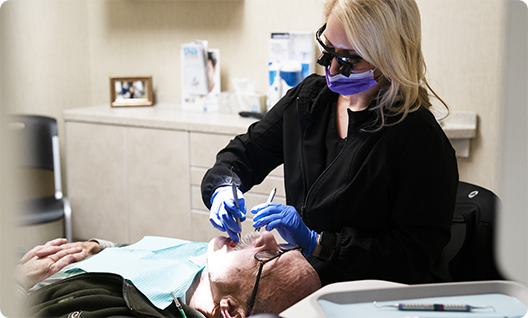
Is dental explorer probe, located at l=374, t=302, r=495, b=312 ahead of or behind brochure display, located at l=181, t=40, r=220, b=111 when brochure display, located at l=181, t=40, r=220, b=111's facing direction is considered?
ahead

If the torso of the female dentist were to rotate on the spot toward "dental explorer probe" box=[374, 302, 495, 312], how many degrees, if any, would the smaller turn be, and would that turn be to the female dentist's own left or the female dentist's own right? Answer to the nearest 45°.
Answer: approximately 45° to the female dentist's own left

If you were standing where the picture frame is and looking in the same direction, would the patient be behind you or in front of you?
in front

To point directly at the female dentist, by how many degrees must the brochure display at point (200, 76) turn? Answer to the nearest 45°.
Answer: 0° — it already faces them

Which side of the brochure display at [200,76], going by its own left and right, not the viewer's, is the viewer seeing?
front

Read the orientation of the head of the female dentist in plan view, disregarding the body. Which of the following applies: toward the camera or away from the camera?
toward the camera

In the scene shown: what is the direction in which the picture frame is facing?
toward the camera

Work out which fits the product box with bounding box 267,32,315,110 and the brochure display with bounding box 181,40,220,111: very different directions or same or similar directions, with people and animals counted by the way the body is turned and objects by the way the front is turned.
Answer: same or similar directions

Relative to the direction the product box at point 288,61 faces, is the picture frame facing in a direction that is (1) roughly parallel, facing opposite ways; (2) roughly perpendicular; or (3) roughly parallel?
roughly parallel

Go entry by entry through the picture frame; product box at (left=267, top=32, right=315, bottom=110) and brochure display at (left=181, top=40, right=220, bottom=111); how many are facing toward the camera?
3

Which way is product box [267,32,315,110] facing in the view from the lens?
facing the viewer

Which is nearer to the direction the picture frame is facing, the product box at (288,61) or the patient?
the patient

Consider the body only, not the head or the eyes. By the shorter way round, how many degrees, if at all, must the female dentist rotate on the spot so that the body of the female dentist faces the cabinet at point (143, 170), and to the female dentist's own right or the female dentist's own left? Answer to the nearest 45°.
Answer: approximately 90° to the female dentist's own right

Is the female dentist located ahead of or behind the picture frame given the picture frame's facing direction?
ahead
